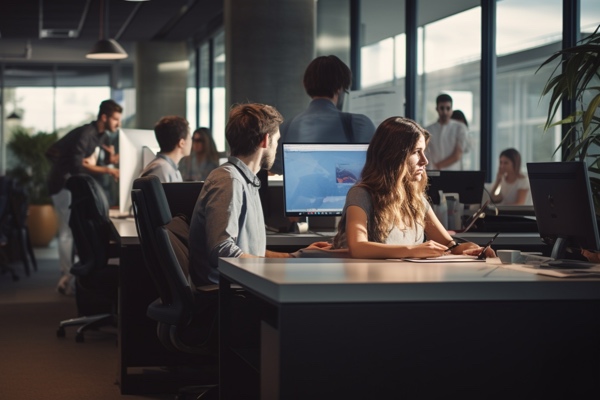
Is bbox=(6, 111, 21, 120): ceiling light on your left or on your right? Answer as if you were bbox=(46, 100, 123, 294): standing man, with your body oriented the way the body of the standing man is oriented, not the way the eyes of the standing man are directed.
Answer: on your left

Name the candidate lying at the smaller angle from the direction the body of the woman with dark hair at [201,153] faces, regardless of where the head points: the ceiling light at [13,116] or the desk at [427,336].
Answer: the desk

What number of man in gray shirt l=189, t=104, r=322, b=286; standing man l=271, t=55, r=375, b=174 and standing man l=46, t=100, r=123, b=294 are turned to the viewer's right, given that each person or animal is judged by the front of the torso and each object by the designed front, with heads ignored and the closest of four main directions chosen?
2

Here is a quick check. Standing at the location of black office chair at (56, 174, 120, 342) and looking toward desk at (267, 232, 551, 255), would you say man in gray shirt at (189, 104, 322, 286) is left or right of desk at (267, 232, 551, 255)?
right

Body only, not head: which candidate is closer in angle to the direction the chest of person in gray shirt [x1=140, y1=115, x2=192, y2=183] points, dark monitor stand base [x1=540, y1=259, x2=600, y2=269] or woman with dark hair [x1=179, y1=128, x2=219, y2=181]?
the woman with dark hair

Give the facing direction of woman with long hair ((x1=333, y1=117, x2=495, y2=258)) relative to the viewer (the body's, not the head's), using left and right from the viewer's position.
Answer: facing the viewer and to the right of the viewer

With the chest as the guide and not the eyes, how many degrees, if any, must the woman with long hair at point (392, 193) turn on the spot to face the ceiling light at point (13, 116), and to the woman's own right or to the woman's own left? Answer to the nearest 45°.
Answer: approximately 180°

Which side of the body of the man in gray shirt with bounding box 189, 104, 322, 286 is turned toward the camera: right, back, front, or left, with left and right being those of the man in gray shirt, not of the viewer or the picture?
right

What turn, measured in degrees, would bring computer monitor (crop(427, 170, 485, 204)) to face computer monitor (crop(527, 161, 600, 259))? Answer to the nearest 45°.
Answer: approximately 180°

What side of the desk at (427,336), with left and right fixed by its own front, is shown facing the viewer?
back

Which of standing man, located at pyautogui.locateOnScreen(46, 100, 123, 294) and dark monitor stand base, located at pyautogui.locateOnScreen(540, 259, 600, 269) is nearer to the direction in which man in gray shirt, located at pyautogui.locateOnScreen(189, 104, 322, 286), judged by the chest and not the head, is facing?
the dark monitor stand base

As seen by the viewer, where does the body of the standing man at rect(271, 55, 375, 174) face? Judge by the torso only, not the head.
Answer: away from the camera

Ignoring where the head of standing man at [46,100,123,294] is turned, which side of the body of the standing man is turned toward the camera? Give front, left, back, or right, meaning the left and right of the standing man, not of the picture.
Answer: right

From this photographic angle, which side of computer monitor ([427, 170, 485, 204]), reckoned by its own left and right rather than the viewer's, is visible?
back
